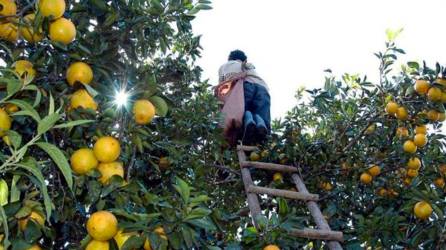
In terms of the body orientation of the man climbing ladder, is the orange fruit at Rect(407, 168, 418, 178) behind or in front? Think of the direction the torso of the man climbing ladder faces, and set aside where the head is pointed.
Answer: behind

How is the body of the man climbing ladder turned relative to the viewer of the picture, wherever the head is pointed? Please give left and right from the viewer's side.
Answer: facing away from the viewer and to the left of the viewer

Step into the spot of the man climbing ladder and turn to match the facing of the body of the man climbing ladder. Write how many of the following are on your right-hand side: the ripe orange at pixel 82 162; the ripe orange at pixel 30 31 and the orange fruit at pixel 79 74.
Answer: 0

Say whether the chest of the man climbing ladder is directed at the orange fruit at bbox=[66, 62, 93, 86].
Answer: no

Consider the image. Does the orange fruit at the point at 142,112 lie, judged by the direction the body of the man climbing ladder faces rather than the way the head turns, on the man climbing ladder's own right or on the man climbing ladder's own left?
on the man climbing ladder's own left

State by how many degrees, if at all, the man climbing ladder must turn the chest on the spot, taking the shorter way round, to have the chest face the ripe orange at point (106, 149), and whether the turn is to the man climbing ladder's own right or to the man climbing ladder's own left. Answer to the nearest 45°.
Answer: approximately 135° to the man climbing ladder's own left

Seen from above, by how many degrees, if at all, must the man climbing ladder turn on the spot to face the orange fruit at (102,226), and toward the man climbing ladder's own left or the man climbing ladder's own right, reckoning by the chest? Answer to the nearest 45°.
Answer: approximately 135° to the man climbing ladder's own left

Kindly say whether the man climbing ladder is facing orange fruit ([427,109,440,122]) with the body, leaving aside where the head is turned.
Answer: no

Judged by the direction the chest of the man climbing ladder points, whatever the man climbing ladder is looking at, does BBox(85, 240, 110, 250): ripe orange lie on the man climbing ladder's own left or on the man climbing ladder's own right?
on the man climbing ladder's own left

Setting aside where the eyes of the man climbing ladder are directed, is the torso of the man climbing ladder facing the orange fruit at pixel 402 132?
no

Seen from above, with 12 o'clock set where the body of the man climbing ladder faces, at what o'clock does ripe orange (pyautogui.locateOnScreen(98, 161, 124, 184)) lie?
The ripe orange is roughly at 8 o'clock from the man climbing ladder.

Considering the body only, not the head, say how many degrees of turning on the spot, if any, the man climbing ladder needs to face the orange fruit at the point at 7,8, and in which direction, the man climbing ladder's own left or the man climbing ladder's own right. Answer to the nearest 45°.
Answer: approximately 135° to the man climbing ladder's own left

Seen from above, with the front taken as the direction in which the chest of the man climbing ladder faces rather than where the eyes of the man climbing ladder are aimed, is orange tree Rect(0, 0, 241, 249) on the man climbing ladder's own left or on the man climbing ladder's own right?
on the man climbing ladder's own left
